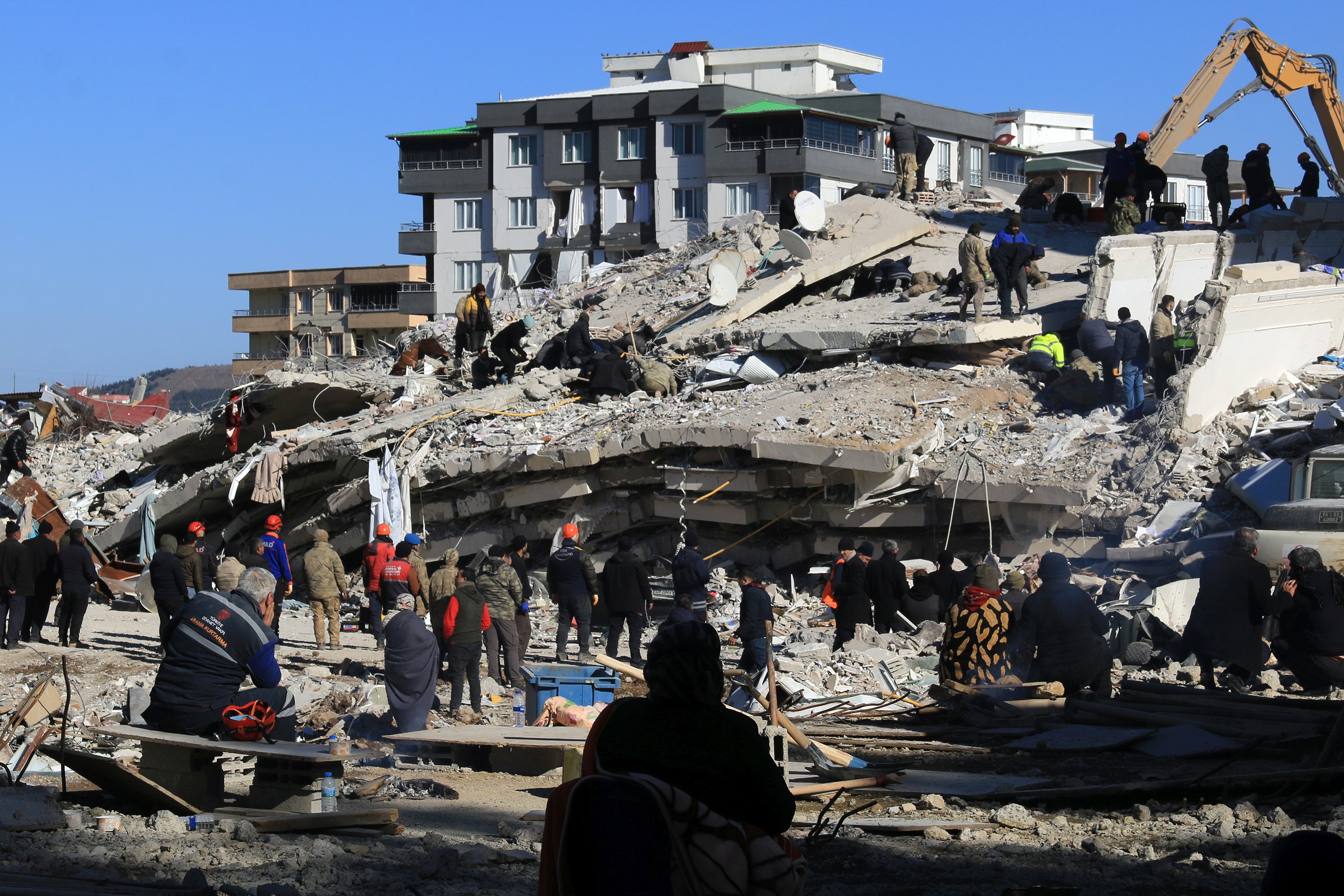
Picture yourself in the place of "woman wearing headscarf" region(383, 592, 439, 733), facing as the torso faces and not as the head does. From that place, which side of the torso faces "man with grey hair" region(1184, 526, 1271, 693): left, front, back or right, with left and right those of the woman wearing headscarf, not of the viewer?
right

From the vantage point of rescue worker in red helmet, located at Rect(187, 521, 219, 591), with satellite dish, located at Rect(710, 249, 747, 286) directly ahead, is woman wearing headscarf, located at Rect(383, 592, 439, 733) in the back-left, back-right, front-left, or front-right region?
back-right

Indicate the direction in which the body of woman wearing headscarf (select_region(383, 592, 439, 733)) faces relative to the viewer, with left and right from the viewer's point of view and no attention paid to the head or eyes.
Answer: facing away from the viewer

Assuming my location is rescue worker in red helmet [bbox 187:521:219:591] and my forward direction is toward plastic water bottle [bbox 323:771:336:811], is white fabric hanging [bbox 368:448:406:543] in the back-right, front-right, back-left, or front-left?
back-left

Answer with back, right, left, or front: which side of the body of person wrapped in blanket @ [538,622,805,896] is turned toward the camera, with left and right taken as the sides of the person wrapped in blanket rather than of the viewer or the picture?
back

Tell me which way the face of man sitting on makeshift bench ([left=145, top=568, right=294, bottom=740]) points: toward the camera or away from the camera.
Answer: away from the camera

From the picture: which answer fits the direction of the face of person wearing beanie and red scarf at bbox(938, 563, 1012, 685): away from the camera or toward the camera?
away from the camera

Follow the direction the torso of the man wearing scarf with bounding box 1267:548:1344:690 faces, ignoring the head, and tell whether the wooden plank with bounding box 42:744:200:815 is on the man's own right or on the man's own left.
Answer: on the man's own left

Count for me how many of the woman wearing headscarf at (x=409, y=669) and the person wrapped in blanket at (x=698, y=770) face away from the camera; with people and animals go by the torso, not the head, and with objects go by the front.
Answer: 2

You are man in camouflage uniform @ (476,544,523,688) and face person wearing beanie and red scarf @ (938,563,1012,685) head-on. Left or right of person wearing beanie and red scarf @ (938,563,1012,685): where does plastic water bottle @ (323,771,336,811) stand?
right

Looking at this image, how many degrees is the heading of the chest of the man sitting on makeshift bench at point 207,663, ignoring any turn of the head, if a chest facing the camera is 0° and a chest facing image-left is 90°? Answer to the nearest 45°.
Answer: approximately 225°

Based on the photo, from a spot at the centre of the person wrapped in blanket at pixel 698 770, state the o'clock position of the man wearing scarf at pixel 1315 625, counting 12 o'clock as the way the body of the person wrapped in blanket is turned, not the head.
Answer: The man wearing scarf is roughly at 1 o'clock from the person wrapped in blanket.

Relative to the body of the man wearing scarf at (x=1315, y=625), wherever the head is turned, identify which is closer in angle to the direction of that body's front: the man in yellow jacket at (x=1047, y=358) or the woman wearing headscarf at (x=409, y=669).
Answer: the man in yellow jacket

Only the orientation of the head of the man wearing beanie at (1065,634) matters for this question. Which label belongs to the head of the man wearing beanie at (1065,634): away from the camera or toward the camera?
away from the camera
